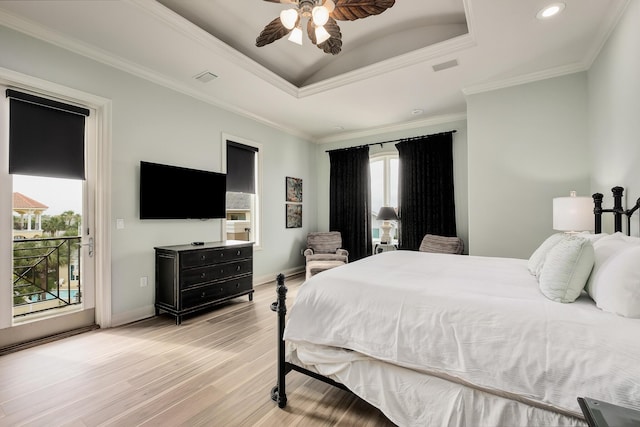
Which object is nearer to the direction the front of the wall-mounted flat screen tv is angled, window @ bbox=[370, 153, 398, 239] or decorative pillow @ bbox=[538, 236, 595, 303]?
the decorative pillow

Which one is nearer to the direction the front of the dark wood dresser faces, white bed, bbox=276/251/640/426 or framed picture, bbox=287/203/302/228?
the white bed

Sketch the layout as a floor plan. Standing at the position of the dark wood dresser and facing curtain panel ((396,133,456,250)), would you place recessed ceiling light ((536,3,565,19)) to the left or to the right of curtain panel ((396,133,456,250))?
right

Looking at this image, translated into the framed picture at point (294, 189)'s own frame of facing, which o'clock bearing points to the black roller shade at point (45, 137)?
The black roller shade is roughly at 3 o'clock from the framed picture.

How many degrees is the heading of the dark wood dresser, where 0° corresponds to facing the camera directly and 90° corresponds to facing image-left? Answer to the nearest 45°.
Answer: approximately 315°

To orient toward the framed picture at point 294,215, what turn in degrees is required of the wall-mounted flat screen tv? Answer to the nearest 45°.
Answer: approximately 90° to its left

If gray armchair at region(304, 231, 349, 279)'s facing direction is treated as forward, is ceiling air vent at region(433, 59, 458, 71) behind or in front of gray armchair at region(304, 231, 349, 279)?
in front

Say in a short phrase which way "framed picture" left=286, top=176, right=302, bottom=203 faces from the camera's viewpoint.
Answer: facing the viewer and to the right of the viewer
